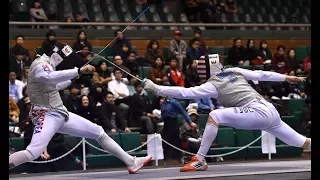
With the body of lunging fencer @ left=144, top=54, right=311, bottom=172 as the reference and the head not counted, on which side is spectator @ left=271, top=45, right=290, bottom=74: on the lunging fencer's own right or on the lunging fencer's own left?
on the lunging fencer's own right

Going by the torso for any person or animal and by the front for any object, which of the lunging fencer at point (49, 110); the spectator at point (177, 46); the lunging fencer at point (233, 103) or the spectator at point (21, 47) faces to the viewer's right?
the lunging fencer at point (49, 110)

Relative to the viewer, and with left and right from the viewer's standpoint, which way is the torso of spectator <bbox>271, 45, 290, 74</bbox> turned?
facing the viewer

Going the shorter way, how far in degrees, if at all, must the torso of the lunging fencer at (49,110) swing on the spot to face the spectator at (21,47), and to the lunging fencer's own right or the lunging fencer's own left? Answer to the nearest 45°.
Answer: approximately 90° to the lunging fencer's own left

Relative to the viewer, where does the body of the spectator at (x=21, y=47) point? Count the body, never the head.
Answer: toward the camera

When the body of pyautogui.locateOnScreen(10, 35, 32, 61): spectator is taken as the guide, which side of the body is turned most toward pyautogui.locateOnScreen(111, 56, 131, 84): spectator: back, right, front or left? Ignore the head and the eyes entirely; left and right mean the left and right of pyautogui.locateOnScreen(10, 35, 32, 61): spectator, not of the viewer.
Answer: left

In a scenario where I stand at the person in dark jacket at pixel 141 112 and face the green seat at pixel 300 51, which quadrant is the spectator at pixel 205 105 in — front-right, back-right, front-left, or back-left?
front-right

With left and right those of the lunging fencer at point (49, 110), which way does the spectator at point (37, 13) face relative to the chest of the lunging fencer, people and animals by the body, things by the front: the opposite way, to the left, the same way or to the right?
to the right

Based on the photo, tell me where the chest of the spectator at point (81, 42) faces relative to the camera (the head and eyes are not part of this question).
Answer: toward the camera

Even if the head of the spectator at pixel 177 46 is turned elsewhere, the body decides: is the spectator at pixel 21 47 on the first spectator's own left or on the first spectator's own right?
on the first spectator's own right

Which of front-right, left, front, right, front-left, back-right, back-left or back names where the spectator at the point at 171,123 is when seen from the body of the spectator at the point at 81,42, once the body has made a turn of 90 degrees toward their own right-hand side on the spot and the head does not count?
back-left

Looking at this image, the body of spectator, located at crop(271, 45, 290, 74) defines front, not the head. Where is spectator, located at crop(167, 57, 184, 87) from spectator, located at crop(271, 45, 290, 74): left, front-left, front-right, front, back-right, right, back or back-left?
front-right

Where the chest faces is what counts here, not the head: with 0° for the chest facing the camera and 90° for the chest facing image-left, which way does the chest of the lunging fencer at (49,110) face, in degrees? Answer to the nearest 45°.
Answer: approximately 270°

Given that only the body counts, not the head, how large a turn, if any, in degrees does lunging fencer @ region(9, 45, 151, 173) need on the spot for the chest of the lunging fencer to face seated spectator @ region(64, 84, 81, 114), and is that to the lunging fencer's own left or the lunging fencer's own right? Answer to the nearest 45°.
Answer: approximately 90° to the lunging fencer's own left

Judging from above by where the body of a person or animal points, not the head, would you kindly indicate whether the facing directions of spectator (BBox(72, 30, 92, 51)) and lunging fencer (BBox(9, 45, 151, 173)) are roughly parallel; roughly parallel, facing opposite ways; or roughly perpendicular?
roughly perpendicular
